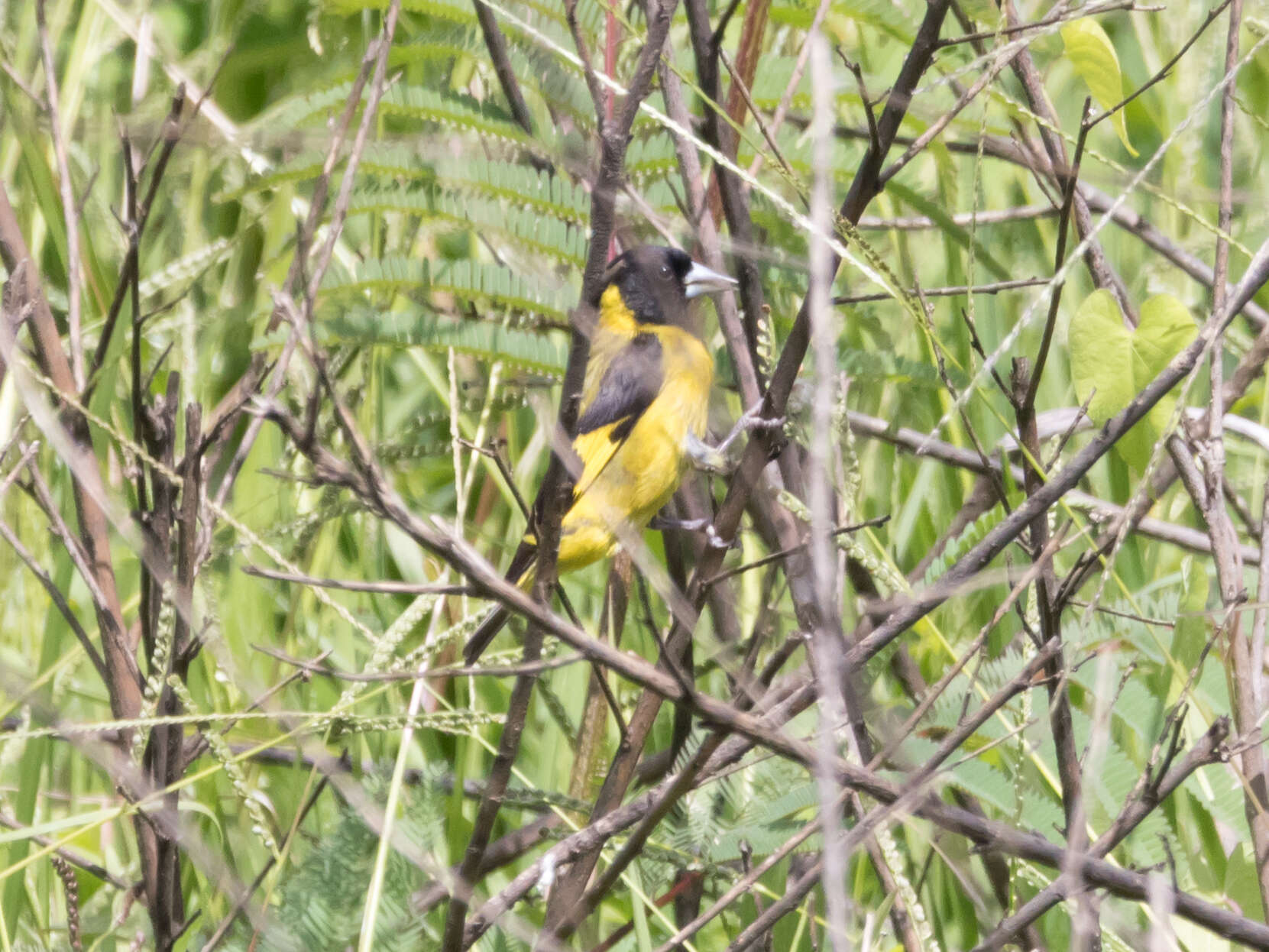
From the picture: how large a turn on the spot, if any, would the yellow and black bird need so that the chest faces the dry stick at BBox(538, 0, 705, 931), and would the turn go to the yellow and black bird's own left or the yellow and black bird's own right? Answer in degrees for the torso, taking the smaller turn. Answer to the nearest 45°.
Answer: approximately 90° to the yellow and black bird's own right

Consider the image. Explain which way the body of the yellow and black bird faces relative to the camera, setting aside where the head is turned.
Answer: to the viewer's right

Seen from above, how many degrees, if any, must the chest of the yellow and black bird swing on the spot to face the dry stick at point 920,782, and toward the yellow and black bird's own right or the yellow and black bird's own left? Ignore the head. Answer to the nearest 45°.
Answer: approximately 90° to the yellow and black bird's own right

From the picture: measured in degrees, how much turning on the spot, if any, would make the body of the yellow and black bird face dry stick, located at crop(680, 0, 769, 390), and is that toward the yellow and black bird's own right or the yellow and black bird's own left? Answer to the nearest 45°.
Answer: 0° — it already faces it
